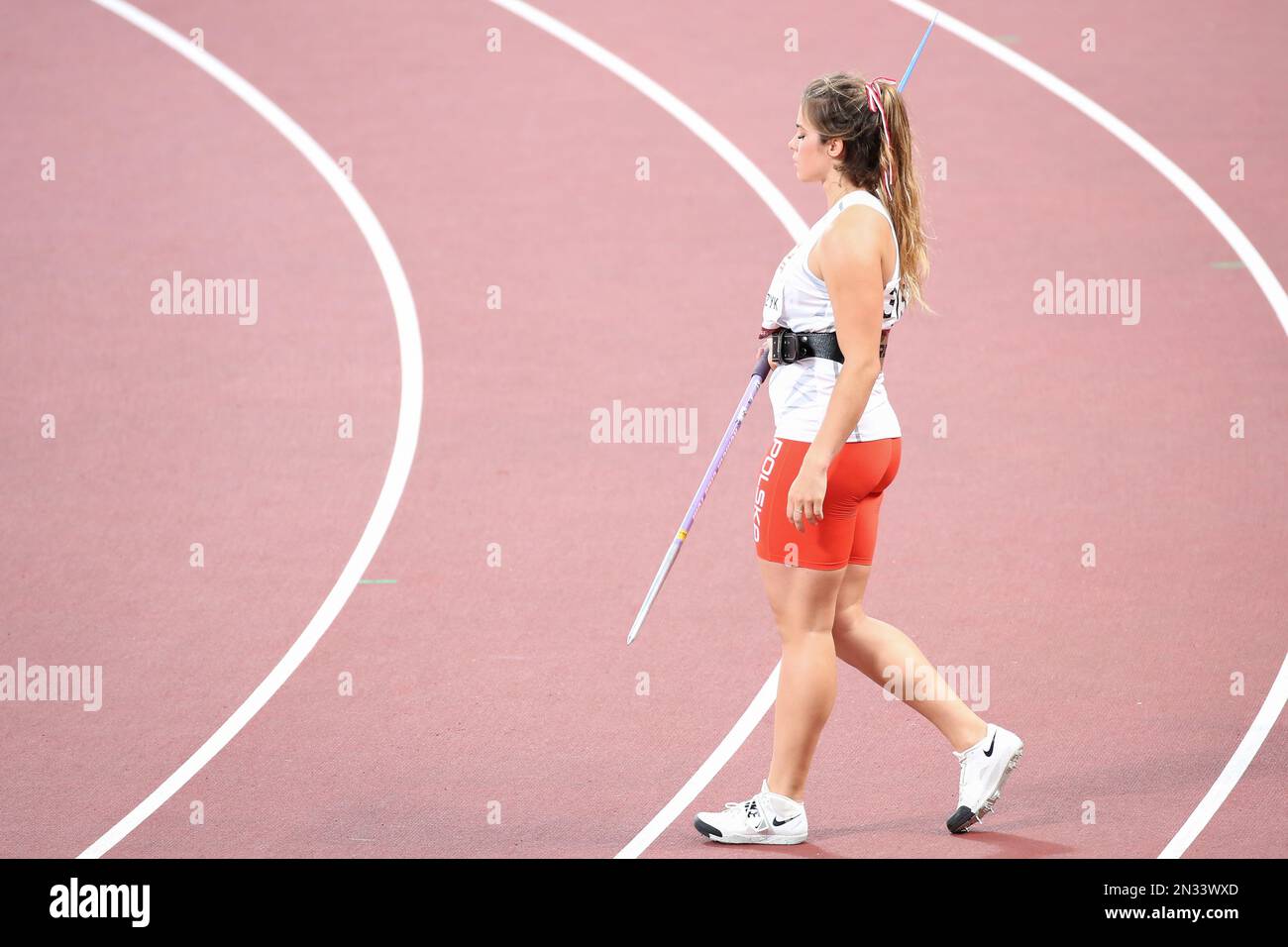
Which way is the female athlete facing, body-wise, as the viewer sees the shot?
to the viewer's left

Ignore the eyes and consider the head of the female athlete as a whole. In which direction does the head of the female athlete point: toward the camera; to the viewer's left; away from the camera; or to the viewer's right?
to the viewer's left
